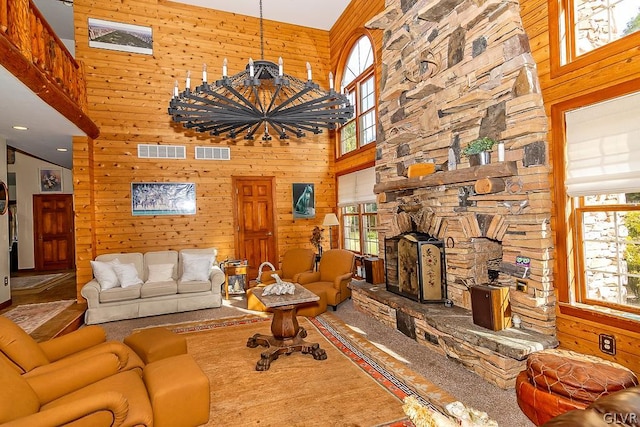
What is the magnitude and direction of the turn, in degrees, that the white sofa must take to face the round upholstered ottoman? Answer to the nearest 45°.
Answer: approximately 45° to its left

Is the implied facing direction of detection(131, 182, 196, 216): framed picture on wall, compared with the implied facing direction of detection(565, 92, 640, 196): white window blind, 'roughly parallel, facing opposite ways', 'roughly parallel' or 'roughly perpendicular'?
roughly perpendicular

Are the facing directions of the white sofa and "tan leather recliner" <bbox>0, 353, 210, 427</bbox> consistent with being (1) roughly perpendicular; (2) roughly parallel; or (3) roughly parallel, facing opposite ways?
roughly perpendicular

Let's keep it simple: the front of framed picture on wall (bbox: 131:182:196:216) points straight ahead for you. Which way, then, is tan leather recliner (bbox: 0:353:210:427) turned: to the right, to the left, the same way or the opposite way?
to the left

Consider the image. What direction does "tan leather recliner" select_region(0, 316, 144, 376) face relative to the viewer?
to the viewer's right

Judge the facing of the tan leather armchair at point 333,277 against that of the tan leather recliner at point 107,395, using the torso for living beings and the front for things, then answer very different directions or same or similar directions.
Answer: very different directions

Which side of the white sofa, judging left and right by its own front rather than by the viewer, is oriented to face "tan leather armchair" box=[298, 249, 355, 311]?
left

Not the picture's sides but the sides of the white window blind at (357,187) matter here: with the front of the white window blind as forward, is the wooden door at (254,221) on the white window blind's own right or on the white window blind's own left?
on the white window blind's own right

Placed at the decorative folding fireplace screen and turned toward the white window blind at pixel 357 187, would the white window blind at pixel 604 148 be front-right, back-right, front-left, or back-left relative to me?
back-right

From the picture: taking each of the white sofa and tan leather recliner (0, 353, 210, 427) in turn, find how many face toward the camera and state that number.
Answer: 1

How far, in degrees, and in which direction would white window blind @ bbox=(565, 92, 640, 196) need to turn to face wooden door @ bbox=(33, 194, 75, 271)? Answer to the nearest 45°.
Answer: approximately 45° to its right

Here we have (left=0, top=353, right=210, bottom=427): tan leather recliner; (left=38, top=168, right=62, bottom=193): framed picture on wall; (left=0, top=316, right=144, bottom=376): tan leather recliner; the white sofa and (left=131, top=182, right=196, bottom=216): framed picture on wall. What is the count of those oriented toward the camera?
3
